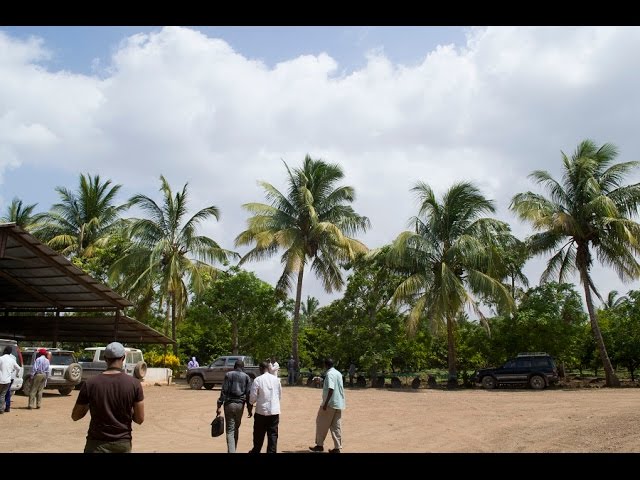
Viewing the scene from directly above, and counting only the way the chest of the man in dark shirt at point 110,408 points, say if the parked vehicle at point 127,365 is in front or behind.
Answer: in front

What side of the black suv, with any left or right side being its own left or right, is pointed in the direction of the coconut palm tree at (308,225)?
front

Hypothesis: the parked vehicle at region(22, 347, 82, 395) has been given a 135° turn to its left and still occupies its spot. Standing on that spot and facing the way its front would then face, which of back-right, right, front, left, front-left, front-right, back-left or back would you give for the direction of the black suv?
left

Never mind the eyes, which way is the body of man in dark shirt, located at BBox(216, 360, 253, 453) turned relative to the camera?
away from the camera

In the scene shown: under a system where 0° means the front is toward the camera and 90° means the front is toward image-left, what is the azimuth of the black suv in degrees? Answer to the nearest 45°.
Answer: approximately 90°

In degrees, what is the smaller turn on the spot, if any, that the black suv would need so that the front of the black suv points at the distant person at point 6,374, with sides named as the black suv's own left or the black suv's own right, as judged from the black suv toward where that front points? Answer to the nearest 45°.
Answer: approximately 45° to the black suv's own left

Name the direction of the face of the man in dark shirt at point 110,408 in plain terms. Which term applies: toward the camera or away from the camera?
away from the camera

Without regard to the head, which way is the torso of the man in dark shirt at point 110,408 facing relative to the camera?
away from the camera

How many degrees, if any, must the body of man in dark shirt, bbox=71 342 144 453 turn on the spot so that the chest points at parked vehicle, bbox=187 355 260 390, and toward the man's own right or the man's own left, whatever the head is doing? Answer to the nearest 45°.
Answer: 0° — they already face it
